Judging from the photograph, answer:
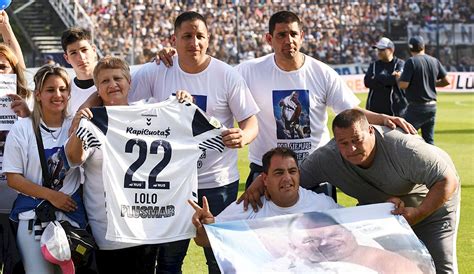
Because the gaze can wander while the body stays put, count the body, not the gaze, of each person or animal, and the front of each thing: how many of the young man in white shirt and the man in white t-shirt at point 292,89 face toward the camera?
2

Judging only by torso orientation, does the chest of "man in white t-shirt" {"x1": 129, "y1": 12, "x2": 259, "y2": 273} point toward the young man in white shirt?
no

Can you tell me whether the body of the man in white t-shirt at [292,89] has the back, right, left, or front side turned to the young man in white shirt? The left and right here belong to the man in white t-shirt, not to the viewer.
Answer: right

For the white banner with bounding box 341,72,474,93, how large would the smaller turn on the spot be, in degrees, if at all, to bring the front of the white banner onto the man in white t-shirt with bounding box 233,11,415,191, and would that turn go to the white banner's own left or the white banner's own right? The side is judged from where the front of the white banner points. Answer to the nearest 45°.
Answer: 0° — it already faces them

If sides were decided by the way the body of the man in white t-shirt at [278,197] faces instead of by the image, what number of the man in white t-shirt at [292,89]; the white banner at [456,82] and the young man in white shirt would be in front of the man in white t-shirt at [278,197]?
0

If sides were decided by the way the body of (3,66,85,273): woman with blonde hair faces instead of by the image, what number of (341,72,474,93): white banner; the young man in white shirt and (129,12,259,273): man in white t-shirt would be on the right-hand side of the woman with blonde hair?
0

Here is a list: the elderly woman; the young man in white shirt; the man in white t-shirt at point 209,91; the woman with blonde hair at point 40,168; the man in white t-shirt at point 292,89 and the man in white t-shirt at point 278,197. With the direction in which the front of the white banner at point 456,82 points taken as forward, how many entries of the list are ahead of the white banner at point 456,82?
6

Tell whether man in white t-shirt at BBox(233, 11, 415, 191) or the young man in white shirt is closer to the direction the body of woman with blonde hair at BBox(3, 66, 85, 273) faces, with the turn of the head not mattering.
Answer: the man in white t-shirt

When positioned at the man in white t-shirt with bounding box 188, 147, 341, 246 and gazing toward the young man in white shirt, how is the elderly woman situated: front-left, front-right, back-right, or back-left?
front-left

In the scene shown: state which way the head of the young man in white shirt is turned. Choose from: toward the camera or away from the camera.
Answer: toward the camera

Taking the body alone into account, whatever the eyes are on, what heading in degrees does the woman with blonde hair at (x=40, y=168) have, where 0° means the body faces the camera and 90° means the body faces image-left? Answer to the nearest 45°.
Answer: approximately 315°

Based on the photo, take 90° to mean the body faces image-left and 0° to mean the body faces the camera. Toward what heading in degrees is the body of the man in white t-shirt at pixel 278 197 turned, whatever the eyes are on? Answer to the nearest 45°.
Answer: approximately 0°

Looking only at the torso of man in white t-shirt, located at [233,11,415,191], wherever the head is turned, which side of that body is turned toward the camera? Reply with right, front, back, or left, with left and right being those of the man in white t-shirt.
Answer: front

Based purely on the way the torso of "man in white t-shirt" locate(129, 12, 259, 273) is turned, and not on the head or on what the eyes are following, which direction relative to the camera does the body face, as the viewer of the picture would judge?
toward the camera

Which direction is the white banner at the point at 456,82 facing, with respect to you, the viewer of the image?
facing the viewer

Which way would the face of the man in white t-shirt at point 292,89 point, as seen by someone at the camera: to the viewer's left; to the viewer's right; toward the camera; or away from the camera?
toward the camera

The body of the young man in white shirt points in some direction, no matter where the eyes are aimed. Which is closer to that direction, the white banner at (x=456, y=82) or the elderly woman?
the elderly woman

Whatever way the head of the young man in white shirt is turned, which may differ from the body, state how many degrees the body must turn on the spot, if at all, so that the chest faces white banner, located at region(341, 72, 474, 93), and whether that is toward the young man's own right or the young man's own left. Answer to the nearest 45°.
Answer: approximately 135° to the young man's own left

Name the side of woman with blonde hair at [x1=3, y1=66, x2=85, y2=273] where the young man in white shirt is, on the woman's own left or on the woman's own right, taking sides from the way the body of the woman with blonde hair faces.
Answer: on the woman's own left
